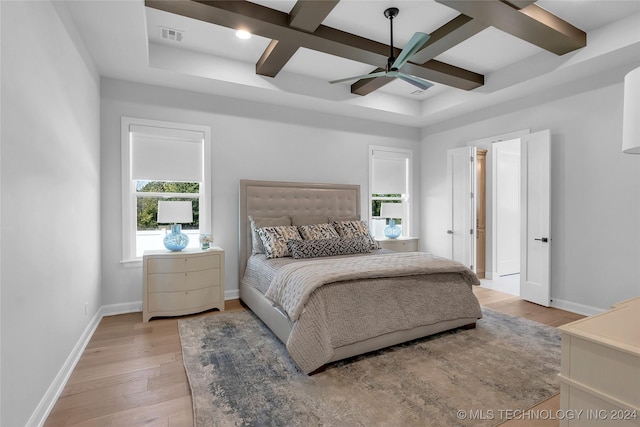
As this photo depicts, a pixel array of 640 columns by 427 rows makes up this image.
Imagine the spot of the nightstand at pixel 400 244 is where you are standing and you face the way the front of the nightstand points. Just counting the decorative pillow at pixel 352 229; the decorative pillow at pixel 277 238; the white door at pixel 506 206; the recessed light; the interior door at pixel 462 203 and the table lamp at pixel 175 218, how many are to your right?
4

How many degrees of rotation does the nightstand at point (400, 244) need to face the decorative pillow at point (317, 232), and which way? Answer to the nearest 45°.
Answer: approximately 90° to its right

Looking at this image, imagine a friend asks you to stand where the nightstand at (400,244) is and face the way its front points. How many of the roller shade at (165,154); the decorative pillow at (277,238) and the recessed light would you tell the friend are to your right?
3

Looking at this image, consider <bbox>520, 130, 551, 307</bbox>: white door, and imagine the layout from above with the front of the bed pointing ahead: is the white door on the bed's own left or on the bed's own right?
on the bed's own left

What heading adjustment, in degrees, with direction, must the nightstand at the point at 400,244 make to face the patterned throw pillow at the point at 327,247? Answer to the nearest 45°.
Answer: approximately 90° to its right

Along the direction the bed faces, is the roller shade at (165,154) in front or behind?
behind

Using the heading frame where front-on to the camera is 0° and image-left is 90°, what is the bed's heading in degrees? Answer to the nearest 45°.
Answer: approximately 315°

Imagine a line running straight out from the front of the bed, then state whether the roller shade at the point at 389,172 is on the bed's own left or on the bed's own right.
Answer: on the bed's own left

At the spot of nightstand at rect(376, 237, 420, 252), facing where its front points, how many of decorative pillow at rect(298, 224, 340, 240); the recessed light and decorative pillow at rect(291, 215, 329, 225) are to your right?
3

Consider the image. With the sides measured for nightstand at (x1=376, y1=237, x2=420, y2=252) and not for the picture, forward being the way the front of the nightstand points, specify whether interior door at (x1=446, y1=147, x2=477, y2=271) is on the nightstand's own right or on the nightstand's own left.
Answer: on the nightstand's own left

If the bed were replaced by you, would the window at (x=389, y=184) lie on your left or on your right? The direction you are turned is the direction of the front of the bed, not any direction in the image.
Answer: on your left

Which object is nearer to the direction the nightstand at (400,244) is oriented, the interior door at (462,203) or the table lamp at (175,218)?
the interior door
